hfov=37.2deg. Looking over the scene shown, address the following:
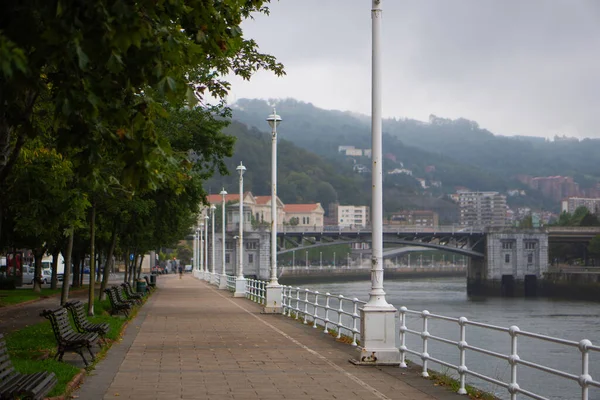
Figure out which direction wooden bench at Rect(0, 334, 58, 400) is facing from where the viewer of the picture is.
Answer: facing to the right of the viewer

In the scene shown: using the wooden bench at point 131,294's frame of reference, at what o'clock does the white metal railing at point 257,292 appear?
The white metal railing is roughly at 11 o'clock from the wooden bench.

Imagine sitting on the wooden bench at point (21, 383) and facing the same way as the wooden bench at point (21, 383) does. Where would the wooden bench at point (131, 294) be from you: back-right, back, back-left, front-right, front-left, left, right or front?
left

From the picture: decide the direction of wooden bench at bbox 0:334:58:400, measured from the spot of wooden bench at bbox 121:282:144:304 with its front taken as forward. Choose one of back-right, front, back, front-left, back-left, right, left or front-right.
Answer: right

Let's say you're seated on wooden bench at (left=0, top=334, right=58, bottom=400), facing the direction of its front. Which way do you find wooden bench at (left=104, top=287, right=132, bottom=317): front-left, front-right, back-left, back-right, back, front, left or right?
left

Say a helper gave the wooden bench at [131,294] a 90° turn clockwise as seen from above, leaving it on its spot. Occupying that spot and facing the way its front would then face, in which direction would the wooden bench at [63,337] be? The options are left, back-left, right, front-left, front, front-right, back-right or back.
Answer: front

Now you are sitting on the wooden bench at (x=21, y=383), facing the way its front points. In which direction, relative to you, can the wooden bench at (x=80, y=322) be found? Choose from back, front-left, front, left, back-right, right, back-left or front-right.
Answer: left

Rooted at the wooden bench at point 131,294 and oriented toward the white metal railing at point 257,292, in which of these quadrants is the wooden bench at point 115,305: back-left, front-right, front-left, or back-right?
back-right

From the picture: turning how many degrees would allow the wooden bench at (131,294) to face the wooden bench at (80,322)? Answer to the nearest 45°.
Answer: approximately 90° to its right

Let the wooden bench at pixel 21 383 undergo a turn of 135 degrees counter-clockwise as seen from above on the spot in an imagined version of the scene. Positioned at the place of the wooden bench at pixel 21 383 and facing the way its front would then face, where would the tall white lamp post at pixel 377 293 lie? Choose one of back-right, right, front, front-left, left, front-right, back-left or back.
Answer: right

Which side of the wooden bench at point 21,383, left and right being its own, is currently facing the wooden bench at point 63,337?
left

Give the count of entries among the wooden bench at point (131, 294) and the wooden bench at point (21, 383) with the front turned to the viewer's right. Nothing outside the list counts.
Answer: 2

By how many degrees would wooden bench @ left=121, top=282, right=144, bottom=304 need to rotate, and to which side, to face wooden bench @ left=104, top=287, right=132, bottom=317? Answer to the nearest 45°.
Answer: approximately 90° to its right

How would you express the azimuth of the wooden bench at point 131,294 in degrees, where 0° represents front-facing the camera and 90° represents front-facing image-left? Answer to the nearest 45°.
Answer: approximately 270°
